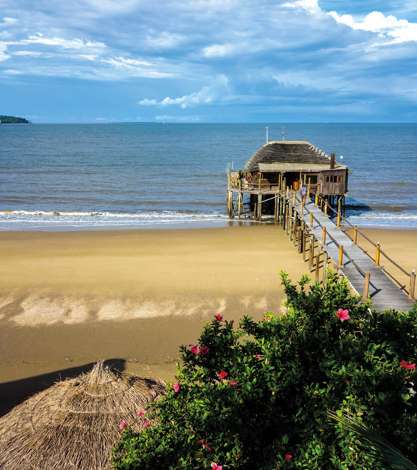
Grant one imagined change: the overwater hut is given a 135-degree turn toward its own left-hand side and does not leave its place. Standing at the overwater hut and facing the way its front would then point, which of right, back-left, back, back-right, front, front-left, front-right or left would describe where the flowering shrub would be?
back-right

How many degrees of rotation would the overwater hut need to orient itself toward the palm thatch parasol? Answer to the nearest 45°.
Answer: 0° — it already faces it

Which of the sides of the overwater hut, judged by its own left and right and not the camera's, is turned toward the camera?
front
